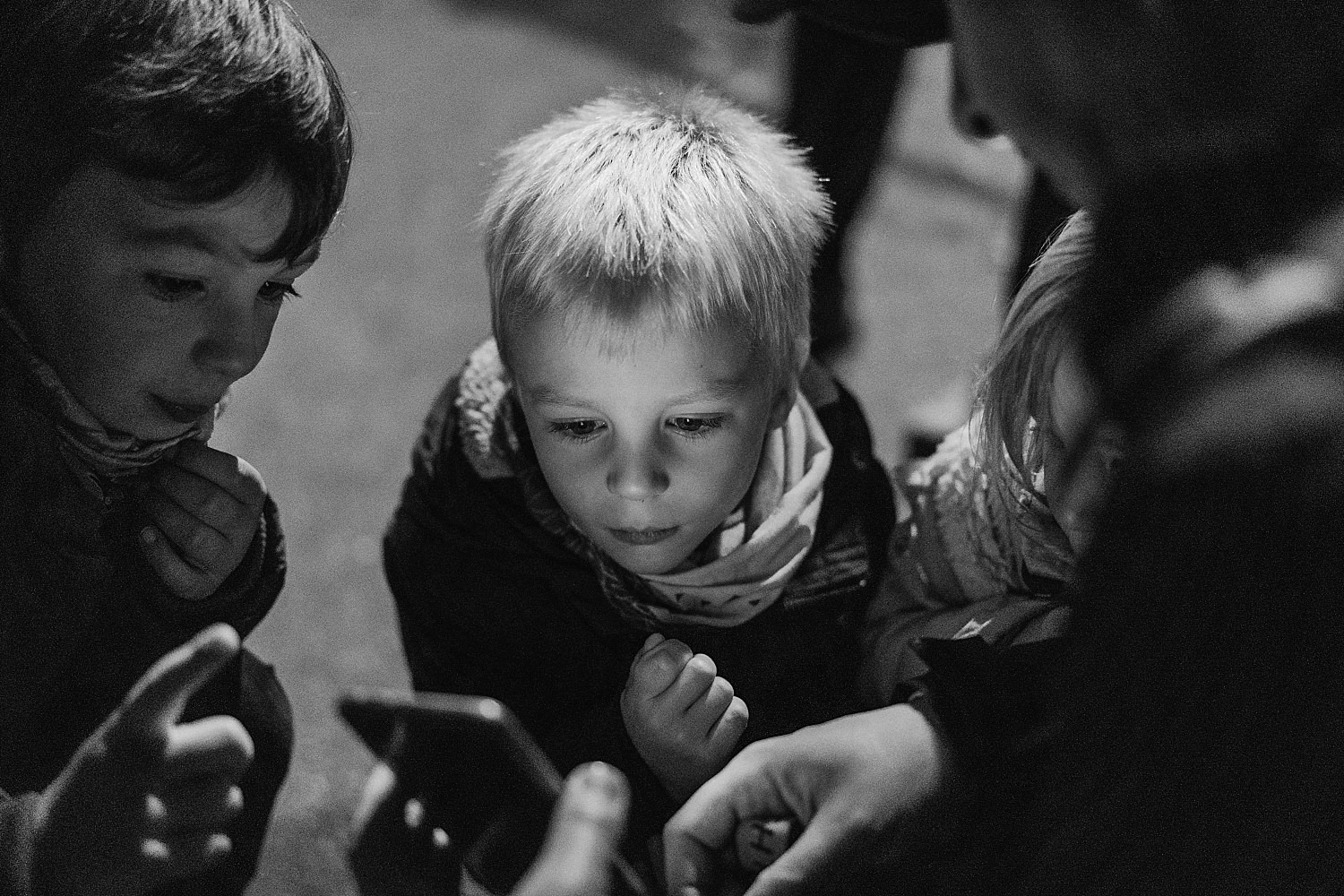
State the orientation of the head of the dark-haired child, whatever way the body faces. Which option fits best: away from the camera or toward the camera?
toward the camera

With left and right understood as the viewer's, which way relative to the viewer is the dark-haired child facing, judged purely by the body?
facing the viewer and to the right of the viewer
